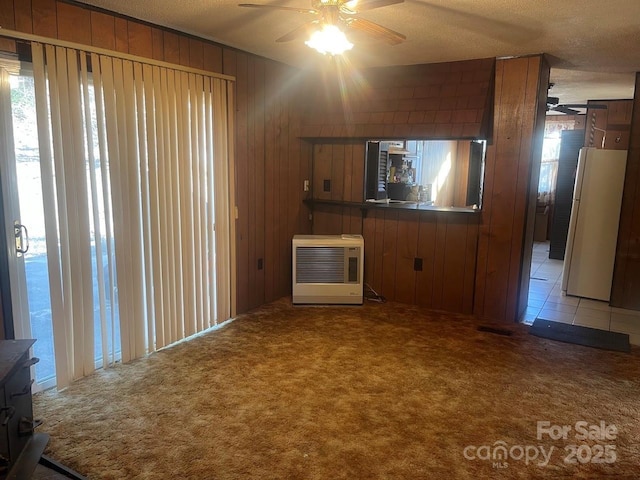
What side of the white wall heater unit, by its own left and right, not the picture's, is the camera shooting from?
front

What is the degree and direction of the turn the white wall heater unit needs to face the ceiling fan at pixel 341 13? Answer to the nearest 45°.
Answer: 0° — it already faces it

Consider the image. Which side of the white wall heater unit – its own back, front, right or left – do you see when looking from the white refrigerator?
left

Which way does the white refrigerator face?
to the viewer's left

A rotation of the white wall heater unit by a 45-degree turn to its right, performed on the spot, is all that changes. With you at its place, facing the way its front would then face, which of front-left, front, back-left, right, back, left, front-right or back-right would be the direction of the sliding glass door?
front

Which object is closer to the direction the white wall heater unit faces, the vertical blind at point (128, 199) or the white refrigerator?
the vertical blind

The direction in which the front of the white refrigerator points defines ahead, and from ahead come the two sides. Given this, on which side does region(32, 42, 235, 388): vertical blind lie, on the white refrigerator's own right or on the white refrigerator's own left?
on the white refrigerator's own left

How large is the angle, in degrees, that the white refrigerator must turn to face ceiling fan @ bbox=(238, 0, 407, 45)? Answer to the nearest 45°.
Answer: approximately 90° to its left

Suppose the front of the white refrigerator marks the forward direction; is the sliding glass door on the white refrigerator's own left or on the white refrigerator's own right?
on the white refrigerator's own left

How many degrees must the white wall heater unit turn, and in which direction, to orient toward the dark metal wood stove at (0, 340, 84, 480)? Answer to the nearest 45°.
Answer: approximately 45° to its right

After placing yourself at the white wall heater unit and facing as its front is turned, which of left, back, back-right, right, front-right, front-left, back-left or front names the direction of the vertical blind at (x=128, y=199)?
front-right
